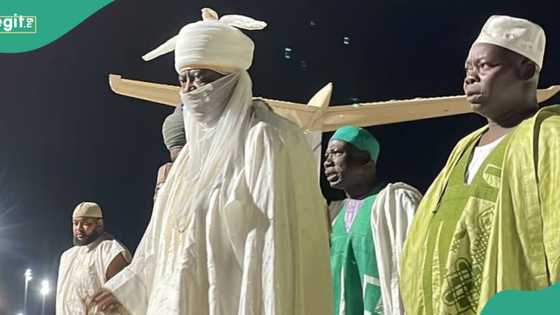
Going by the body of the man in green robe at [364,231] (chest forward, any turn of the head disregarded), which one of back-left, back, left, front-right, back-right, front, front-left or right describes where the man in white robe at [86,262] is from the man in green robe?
right

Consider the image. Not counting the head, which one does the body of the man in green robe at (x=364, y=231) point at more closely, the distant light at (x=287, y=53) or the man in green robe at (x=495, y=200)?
the man in green robe

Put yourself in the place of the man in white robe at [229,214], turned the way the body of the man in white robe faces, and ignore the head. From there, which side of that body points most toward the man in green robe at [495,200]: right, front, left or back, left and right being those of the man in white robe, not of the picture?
left

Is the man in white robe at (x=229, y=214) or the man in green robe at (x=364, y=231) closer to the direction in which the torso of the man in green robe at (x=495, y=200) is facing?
the man in white robe

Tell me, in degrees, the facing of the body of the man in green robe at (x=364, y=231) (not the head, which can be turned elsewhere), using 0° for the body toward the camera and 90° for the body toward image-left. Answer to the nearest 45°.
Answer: approximately 45°

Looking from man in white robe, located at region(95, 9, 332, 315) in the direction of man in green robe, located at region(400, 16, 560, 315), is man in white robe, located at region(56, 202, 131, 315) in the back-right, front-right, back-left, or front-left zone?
back-left

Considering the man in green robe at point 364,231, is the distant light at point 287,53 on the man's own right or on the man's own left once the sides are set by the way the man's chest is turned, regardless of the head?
on the man's own right

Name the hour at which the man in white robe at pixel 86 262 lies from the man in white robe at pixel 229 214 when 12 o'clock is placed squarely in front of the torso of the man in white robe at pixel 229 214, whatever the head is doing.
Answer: the man in white robe at pixel 86 262 is roughly at 4 o'clock from the man in white robe at pixel 229 214.
